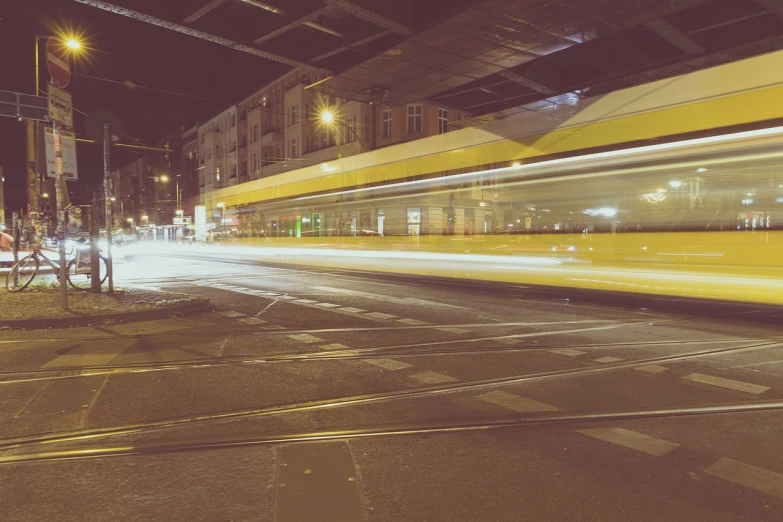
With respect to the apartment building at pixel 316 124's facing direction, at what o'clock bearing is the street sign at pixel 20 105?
The street sign is roughly at 11 o'clock from the apartment building.

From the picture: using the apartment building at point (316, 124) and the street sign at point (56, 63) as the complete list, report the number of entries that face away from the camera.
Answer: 0

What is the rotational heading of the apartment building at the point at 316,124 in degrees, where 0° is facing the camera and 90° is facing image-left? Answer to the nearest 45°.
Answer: approximately 45°

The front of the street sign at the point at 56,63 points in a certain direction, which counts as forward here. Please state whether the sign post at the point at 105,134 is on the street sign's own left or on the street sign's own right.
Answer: on the street sign's own left

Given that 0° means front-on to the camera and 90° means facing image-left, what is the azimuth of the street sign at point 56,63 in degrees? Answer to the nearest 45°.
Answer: approximately 315°

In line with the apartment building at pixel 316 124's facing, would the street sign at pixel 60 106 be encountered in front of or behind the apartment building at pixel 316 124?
in front

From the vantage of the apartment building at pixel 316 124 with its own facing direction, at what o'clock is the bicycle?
The bicycle is roughly at 11 o'clock from the apartment building.

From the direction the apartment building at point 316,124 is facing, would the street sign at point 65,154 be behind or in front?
in front

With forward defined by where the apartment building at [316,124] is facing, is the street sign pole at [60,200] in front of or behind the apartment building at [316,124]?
in front

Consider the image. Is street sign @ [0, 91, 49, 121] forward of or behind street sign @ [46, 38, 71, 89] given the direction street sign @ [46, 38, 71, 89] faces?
behind
